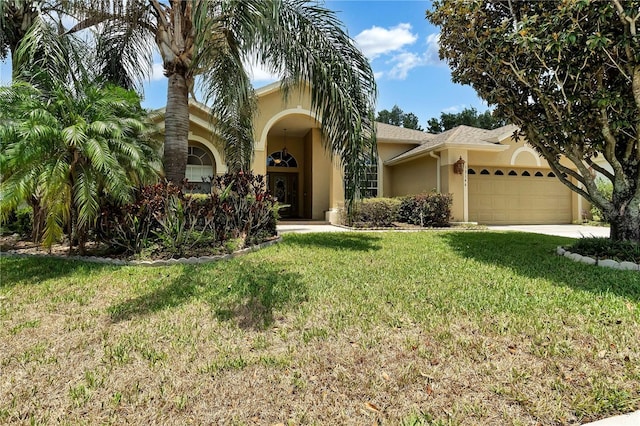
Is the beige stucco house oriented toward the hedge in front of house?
yes

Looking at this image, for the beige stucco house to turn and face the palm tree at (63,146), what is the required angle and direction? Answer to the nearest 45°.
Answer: approximately 45° to its right

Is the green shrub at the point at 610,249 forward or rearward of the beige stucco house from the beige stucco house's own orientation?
forward

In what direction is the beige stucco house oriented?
toward the camera

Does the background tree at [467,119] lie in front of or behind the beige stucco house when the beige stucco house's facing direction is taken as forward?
behind

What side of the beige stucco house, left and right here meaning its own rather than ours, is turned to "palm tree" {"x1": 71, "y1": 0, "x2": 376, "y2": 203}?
front

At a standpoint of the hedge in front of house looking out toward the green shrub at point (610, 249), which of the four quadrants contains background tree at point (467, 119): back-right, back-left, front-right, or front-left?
back-left
